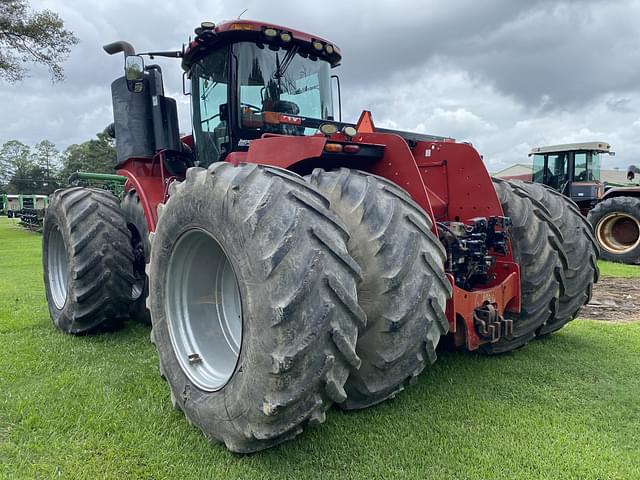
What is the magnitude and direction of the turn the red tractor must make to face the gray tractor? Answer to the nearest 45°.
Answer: approximately 90° to its right

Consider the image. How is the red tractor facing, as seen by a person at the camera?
facing away from the viewer and to the left of the viewer
